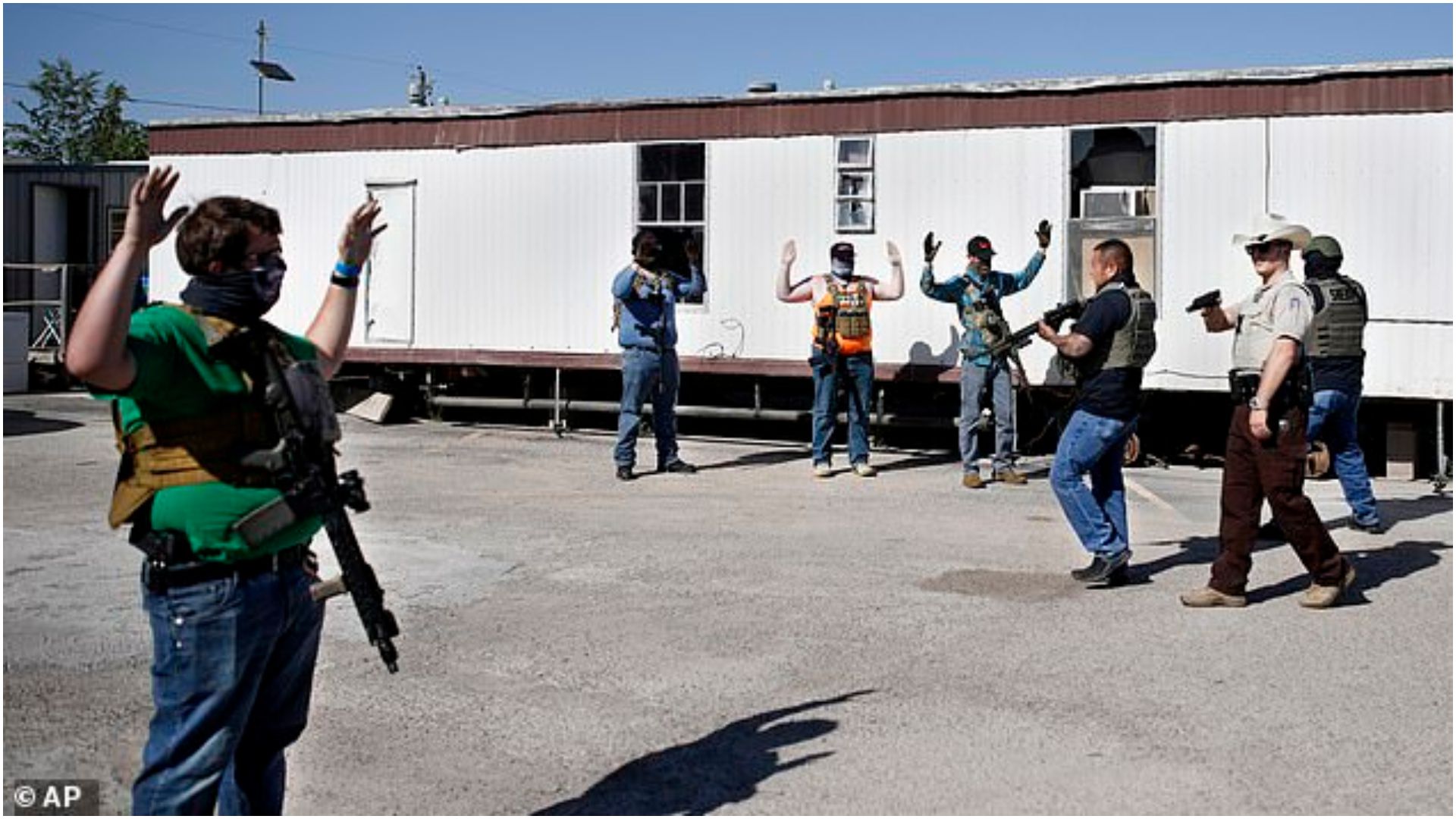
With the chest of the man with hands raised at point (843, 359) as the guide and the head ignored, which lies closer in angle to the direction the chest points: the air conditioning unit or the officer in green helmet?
the officer in green helmet

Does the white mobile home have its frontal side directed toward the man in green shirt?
yes

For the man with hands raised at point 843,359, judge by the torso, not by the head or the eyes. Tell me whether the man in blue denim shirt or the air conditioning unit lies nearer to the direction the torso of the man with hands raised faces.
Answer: the man in blue denim shirt

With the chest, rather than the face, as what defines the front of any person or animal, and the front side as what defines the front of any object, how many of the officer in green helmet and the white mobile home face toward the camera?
1

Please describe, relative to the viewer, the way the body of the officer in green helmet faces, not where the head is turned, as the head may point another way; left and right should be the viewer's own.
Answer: facing away from the viewer and to the left of the viewer
